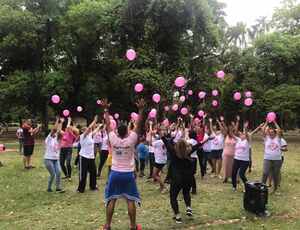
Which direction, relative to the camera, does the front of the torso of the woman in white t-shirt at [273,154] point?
toward the camera

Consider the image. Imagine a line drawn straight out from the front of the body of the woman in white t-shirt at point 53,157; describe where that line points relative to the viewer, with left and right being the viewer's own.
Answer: facing the viewer and to the right of the viewer

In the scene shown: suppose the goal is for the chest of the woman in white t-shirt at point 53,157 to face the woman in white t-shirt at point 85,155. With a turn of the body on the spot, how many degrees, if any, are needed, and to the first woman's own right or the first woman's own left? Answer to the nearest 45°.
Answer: approximately 45° to the first woman's own left

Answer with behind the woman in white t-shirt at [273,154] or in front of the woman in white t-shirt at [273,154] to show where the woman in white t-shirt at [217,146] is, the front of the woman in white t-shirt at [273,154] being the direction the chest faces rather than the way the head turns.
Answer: behind

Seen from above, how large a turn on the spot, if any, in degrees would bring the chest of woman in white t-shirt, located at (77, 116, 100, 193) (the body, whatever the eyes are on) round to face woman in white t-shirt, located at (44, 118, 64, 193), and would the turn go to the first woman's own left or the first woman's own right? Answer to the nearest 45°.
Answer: approximately 135° to the first woman's own right

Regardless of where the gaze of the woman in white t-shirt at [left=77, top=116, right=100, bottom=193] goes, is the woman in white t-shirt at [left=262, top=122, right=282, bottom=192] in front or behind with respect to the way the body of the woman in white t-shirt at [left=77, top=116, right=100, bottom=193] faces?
in front

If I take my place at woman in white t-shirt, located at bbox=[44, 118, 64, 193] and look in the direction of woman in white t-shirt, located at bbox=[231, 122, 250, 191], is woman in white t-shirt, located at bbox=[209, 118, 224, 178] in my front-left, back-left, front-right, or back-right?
front-left

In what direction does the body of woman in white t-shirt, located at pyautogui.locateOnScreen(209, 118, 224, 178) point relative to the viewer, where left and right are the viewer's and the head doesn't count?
facing the viewer and to the left of the viewer

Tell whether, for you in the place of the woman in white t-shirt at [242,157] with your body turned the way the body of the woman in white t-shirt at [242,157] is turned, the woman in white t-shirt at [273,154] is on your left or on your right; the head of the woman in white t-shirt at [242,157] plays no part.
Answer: on your left

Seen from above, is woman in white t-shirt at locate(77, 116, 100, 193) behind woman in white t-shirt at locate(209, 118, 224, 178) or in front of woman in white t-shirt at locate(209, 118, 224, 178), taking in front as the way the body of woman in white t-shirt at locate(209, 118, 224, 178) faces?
in front

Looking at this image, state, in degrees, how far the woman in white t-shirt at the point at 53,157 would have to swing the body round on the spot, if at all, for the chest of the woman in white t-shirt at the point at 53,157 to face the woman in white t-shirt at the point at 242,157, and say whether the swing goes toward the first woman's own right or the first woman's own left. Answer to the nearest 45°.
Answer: approximately 45° to the first woman's own left

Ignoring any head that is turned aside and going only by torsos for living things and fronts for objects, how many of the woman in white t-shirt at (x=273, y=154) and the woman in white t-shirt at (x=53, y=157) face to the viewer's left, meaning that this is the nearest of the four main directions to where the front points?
0

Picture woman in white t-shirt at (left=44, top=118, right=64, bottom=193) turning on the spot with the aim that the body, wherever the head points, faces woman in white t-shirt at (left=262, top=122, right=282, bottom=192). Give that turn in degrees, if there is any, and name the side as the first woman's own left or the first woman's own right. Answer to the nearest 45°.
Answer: approximately 45° to the first woman's own left
